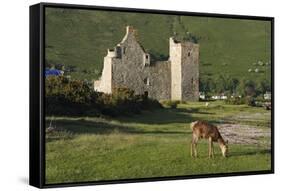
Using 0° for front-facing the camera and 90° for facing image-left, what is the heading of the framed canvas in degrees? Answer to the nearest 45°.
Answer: approximately 315°
